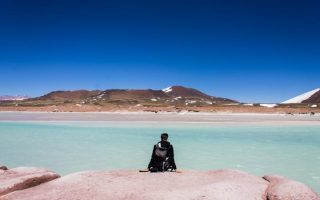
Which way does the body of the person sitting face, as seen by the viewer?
away from the camera
